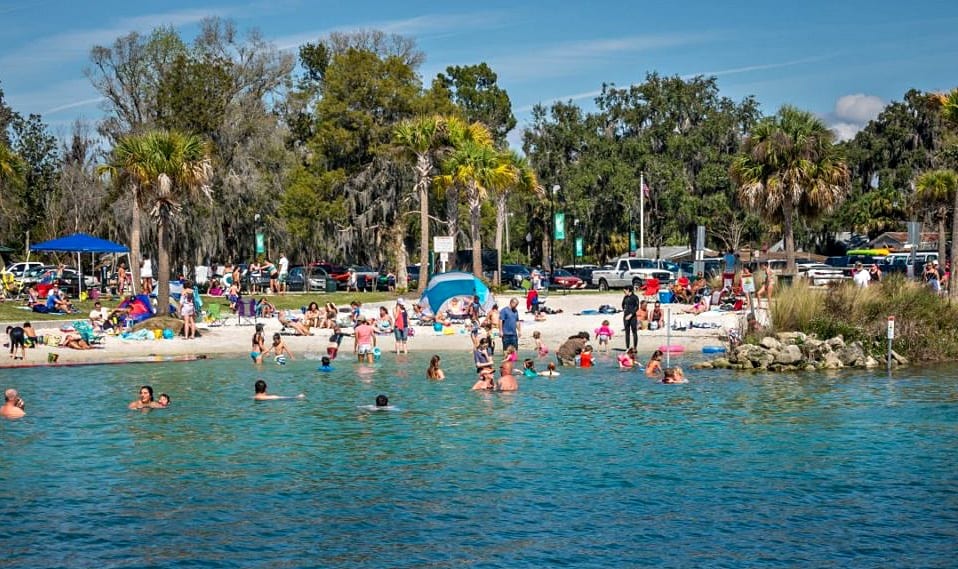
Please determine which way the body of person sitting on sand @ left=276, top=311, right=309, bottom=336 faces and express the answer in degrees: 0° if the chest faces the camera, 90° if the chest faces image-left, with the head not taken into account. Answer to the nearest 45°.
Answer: approximately 315°

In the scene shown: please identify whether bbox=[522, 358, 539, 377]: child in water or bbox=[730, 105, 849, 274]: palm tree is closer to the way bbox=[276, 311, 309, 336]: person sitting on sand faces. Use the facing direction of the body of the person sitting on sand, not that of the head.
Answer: the child in water

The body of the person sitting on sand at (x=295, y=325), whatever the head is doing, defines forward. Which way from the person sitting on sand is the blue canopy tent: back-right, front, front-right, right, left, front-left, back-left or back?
back

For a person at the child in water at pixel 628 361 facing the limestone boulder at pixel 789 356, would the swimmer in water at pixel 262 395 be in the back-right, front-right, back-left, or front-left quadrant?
back-right

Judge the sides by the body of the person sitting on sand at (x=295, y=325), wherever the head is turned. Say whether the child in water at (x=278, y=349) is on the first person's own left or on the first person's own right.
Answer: on the first person's own right
